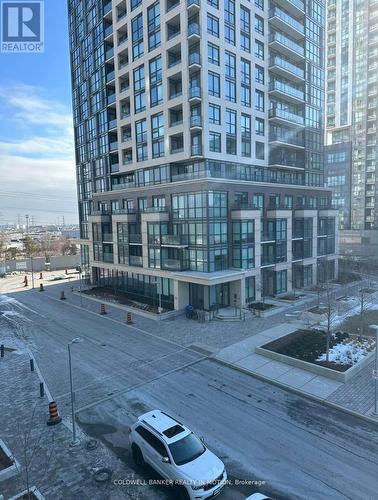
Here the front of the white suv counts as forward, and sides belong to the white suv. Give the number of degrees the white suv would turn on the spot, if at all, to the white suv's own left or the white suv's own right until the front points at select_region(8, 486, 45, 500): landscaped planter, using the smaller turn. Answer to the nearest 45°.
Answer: approximately 135° to the white suv's own right

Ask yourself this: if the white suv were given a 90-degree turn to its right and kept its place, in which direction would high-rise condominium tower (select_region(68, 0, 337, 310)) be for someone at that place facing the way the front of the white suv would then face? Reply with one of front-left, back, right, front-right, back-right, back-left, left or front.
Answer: back-right

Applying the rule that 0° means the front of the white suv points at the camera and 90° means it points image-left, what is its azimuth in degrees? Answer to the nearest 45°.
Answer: approximately 315°

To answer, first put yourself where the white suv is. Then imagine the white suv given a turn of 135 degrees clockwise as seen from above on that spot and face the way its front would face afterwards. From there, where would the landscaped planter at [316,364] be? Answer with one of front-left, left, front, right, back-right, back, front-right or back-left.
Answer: back-right

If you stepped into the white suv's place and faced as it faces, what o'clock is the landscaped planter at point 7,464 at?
The landscaped planter is roughly at 5 o'clock from the white suv.
